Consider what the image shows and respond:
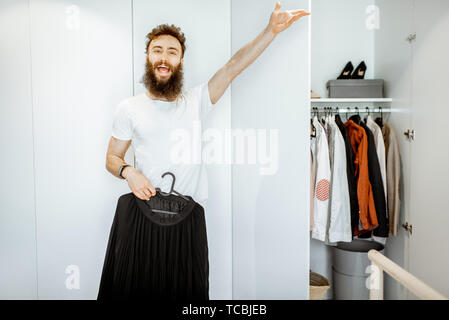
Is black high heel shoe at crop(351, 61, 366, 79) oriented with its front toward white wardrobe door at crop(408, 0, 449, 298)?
no

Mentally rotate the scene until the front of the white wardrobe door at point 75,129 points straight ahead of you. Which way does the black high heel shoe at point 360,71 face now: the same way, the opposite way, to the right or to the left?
to the right

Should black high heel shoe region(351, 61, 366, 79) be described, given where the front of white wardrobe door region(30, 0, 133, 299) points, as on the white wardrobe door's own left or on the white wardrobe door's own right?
on the white wardrobe door's own left

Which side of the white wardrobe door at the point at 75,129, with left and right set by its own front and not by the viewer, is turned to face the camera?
front

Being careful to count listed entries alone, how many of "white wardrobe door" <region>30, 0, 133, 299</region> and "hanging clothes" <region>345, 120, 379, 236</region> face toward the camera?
1

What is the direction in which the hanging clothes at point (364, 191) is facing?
to the viewer's left

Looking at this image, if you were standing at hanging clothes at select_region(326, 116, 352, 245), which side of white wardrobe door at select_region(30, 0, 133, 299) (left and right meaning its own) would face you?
left

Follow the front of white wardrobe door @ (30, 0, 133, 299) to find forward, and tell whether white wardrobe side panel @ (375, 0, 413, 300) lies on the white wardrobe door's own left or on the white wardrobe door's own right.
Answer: on the white wardrobe door's own left

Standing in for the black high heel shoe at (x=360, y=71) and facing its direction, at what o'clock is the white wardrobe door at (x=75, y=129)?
The white wardrobe door is roughly at 12 o'clock from the black high heel shoe.

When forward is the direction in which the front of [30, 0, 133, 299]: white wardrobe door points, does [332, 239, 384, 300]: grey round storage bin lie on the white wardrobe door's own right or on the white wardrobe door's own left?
on the white wardrobe door's own left

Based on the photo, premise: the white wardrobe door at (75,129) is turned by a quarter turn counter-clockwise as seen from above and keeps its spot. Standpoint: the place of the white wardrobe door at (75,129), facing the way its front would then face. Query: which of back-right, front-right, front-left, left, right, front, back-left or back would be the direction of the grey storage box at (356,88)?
front

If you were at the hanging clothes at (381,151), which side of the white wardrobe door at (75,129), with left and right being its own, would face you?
left
